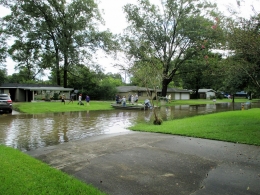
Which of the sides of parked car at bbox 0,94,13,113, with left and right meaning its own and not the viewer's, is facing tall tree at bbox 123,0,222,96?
right

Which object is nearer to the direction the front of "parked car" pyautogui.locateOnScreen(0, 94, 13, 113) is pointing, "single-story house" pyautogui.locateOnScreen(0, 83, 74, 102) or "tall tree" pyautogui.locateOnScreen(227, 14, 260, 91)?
the single-story house

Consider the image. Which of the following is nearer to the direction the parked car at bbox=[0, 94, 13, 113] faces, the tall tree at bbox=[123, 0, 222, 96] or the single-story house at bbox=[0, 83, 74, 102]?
the single-story house

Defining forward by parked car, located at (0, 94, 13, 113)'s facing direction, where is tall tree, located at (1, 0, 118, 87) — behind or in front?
in front

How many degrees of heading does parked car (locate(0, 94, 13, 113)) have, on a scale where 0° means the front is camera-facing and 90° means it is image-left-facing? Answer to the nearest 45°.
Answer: approximately 180°

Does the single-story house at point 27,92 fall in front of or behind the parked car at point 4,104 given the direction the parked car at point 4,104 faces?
in front
